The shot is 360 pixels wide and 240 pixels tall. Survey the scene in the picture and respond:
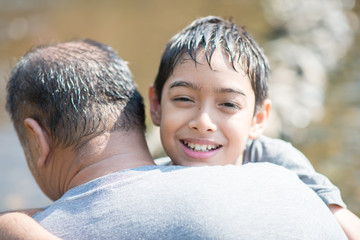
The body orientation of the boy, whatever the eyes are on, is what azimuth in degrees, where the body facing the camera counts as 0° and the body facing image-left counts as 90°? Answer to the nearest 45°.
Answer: approximately 0°
